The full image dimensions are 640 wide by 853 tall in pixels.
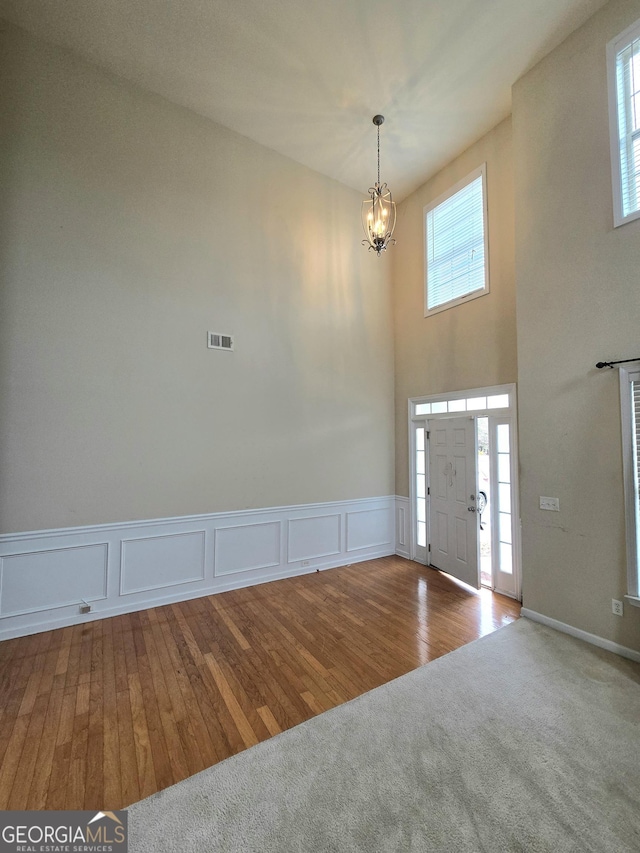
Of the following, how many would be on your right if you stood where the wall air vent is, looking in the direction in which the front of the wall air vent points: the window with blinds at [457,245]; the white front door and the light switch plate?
0

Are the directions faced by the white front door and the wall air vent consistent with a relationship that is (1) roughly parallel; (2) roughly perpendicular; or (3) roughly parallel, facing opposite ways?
roughly perpendicular

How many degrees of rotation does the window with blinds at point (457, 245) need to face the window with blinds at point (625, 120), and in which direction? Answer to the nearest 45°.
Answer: approximately 90° to its left

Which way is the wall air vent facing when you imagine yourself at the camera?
facing the viewer

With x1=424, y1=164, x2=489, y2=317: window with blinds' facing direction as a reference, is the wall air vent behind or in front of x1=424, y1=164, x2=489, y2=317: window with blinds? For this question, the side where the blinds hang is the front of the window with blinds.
in front

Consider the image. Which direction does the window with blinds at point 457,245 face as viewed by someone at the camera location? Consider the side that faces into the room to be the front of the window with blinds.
facing the viewer and to the left of the viewer

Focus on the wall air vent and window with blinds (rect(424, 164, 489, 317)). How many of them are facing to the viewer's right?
0

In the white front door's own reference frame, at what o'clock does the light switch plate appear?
The light switch plate is roughly at 9 o'clock from the white front door.

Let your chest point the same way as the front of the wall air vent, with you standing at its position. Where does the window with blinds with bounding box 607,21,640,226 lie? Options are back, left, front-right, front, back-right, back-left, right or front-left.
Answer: front-left

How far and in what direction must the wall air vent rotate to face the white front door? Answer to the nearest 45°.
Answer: approximately 90° to its left

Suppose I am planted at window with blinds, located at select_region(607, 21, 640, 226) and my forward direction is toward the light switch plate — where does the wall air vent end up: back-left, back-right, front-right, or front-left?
front-left

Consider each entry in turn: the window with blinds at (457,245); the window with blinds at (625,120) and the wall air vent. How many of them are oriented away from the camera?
0

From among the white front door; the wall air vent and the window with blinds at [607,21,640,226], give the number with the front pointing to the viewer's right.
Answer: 0

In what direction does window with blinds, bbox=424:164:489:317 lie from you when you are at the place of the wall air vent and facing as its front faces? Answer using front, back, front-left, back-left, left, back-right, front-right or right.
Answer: left

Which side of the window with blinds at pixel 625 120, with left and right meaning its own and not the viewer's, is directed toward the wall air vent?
front
